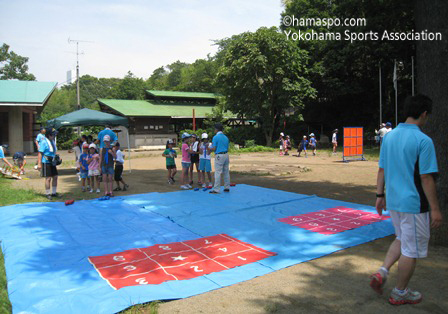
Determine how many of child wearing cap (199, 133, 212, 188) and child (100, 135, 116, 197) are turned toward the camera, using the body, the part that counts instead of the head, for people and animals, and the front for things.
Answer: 2

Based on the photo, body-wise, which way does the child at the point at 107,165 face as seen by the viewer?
toward the camera

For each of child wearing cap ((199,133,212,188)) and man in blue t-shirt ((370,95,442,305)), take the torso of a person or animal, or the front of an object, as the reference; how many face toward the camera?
1

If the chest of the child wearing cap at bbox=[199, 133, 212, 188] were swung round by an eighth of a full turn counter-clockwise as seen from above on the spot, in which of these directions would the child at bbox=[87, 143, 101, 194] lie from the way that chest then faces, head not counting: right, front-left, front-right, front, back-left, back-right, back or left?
back-right

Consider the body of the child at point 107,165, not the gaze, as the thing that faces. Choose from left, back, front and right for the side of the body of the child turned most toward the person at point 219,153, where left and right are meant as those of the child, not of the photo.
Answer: left

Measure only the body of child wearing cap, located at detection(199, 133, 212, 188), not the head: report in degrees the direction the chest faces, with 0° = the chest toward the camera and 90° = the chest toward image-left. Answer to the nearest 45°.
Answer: approximately 0°

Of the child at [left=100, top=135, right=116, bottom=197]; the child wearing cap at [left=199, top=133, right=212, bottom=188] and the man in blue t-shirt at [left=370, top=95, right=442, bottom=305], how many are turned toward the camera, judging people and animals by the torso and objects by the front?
2
